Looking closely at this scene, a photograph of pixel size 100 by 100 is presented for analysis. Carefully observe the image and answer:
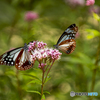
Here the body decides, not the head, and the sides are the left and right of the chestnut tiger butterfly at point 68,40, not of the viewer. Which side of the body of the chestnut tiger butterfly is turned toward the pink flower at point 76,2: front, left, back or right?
right

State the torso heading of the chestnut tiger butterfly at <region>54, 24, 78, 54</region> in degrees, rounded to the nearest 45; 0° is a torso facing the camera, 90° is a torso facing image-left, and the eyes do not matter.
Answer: approximately 90°

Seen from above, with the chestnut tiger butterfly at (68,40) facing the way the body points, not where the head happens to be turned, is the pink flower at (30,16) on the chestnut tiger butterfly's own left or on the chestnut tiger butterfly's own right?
on the chestnut tiger butterfly's own right
